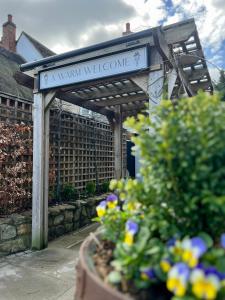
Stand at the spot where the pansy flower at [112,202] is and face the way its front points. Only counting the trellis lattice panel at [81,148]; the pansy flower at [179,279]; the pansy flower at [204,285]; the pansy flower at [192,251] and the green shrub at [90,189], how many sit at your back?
2

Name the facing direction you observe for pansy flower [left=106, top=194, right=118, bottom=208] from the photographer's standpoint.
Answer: facing the viewer

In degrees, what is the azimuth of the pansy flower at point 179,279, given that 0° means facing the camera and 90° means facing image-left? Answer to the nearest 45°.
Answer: approximately 45°

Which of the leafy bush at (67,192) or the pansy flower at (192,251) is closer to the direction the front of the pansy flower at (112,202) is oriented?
the pansy flower

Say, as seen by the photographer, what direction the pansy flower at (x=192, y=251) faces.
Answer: facing the viewer and to the left of the viewer

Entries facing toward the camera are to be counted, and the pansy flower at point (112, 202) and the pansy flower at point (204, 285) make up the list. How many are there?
2

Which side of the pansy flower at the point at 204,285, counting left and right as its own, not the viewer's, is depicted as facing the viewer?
front
